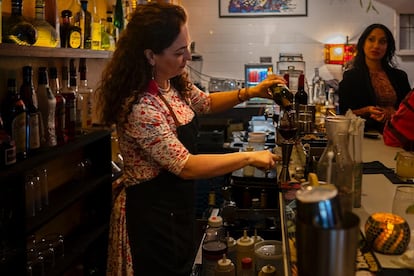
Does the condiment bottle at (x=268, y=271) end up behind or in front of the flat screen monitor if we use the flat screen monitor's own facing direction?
in front

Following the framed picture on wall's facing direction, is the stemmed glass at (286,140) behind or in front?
in front

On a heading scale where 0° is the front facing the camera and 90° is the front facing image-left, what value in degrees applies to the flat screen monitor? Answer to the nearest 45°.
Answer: approximately 0°

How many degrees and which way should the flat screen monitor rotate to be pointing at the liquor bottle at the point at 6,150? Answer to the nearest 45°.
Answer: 0° — it already faces it

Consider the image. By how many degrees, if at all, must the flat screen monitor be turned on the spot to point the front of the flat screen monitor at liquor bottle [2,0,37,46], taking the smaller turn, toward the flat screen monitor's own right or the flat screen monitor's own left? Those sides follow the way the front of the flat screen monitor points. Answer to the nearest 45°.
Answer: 0° — it already faces it

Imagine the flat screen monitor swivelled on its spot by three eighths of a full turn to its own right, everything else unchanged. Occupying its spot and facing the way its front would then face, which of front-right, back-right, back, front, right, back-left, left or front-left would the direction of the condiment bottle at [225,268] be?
back-left

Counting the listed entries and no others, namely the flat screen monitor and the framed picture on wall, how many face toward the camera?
2
